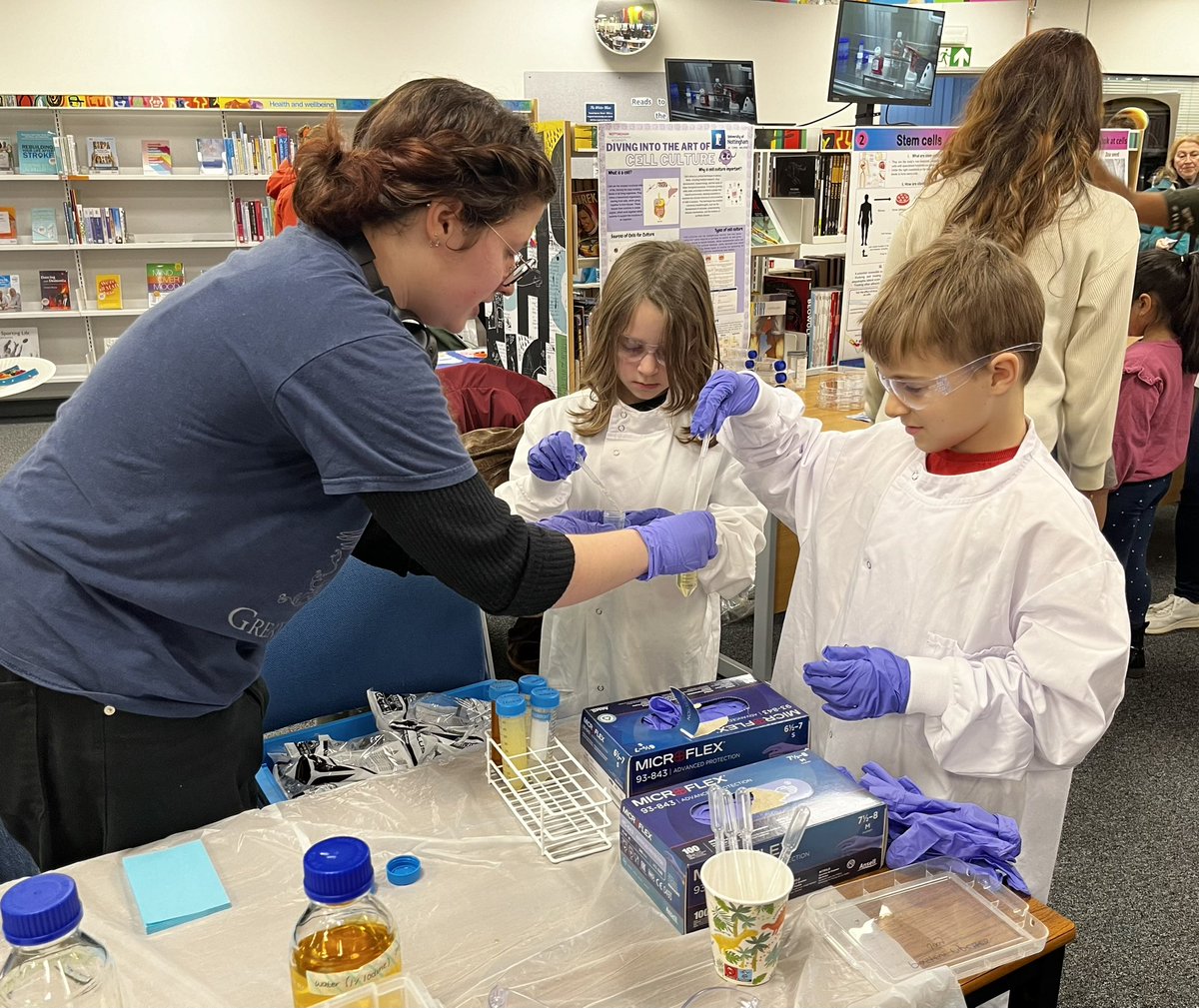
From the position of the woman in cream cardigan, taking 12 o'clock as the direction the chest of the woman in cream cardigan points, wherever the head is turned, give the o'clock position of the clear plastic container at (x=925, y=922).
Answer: The clear plastic container is roughly at 6 o'clock from the woman in cream cardigan.

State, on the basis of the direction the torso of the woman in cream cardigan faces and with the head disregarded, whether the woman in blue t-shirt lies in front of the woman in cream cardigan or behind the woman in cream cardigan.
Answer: behind

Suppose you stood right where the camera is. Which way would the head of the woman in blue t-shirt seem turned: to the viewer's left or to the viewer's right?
to the viewer's right

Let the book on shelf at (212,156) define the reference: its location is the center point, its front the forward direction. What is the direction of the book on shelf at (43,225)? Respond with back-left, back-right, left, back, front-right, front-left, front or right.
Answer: right

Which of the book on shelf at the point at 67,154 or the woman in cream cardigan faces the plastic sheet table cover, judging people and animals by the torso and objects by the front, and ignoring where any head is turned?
the book on shelf

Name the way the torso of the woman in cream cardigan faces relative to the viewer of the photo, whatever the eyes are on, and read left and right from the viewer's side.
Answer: facing away from the viewer

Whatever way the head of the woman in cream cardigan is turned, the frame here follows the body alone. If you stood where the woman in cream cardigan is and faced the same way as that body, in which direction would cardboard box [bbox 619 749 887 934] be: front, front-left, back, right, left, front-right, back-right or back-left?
back
